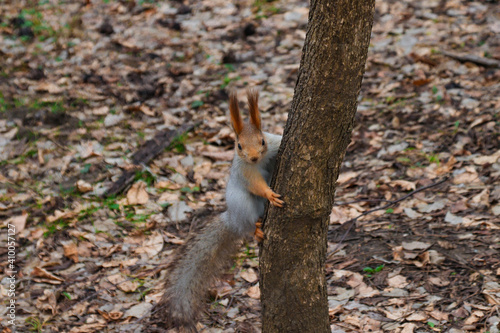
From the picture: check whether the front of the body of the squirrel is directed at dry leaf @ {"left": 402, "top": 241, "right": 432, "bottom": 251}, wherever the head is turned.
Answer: no

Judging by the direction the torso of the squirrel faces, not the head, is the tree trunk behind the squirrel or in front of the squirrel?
in front

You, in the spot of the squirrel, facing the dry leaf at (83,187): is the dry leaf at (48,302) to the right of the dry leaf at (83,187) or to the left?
left

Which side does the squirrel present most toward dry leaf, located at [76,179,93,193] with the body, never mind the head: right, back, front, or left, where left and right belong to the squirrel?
back

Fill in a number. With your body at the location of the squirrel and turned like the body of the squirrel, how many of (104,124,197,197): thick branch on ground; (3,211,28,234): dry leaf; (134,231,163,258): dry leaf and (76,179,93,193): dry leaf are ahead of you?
0

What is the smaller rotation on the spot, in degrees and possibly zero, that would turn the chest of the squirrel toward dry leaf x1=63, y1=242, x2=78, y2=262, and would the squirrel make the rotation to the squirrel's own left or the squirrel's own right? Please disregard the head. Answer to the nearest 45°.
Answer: approximately 180°

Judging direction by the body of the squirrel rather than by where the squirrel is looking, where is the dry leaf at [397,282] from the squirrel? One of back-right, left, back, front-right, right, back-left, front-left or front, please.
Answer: front-left

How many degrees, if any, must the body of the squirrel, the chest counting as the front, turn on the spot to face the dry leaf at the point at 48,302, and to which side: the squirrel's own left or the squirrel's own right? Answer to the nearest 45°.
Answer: approximately 135° to the squirrel's own right

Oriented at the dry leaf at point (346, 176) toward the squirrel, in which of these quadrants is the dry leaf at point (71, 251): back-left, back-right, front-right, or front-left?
front-right

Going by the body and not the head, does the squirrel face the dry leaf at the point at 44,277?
no

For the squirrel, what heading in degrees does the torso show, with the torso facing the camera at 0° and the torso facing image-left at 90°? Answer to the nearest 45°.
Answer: approximately 315°

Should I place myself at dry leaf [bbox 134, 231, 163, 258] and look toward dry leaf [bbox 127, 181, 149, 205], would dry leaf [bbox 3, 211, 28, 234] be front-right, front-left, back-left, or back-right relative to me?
front-left

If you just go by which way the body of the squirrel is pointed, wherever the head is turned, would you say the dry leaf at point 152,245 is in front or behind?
behind

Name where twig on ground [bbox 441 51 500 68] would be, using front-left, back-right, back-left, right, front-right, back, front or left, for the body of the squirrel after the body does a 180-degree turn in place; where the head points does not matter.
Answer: right

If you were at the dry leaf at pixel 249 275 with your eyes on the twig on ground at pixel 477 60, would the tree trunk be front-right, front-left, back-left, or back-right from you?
back-right
